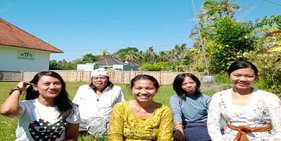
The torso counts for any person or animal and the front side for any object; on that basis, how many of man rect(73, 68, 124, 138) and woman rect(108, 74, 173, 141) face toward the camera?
2

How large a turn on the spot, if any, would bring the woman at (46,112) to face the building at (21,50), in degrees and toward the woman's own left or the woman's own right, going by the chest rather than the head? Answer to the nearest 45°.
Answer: approximately 180°

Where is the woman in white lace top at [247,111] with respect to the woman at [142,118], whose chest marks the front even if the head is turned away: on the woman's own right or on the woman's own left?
on the woman's own left

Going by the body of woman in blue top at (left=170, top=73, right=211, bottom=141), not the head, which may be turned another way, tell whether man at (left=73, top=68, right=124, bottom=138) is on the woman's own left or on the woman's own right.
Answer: on the woman's own right

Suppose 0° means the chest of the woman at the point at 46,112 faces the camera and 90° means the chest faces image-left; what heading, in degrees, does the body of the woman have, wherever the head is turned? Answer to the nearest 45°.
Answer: approximately 0°

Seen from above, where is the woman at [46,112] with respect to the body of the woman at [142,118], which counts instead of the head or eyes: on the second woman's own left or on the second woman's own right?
on the second woman's own right

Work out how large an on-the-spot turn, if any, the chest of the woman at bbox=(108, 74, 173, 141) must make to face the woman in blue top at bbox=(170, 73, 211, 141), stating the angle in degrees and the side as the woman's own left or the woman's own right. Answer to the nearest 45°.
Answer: approximately 135° to the woman's own left
